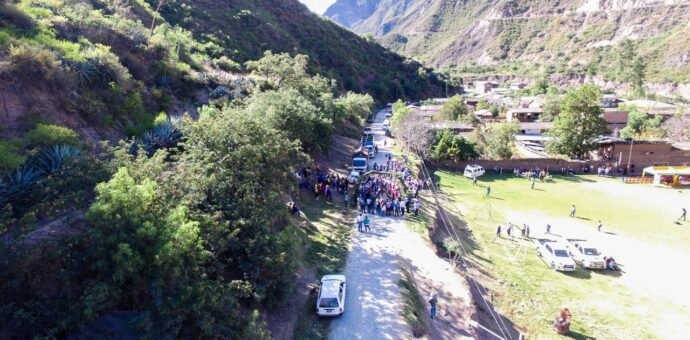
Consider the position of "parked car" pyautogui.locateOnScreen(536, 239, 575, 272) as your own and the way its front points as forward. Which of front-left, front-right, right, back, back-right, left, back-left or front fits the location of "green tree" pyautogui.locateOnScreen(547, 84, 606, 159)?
back-left

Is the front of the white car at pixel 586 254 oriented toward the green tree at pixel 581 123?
no

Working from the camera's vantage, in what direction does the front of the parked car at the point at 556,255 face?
facing the viewer and to the right of the viewer

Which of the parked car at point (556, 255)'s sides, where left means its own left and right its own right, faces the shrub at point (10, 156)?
right

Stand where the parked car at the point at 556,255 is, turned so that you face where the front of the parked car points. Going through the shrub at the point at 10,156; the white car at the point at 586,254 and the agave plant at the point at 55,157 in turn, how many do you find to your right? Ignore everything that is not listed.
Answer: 2

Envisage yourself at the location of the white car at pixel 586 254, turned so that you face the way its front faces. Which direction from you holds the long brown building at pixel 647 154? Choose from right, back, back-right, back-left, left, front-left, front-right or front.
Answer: back-left

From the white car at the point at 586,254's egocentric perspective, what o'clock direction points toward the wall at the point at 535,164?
The wall is roughly at 7 o'clock from the white car.

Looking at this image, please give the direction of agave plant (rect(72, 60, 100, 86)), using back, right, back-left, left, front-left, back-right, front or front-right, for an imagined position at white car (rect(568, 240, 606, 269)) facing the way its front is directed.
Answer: right

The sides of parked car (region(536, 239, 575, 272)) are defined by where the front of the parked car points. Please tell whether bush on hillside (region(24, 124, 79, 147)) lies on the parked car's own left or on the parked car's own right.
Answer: on the parked car's own right

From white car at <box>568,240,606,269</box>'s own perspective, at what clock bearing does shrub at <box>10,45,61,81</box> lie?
The shrub is roughly at 3 o'clock from the white car.

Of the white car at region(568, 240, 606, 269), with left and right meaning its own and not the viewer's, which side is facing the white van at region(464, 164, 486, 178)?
back

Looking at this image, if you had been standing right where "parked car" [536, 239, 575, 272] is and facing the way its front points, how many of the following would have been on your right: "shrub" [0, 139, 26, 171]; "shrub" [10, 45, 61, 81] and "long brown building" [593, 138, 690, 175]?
2

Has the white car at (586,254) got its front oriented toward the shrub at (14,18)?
no

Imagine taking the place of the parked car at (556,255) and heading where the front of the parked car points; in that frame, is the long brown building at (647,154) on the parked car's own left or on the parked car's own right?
on the parked car's own left

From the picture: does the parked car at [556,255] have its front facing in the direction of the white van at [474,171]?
no

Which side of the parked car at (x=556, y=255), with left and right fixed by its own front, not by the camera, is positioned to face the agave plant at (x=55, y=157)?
right

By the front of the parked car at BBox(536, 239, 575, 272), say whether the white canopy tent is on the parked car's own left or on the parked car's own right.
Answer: on the parked car's own left

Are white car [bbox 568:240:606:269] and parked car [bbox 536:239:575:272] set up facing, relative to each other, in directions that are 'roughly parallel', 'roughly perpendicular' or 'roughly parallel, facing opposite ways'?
roughly parallel

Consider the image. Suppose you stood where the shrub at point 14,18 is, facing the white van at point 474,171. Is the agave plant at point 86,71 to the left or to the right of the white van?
right

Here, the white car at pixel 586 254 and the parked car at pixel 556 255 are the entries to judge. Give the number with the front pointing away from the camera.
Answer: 0

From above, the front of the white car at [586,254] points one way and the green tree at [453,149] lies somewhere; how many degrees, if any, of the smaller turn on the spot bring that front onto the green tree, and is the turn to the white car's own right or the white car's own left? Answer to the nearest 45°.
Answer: approximately 180°
